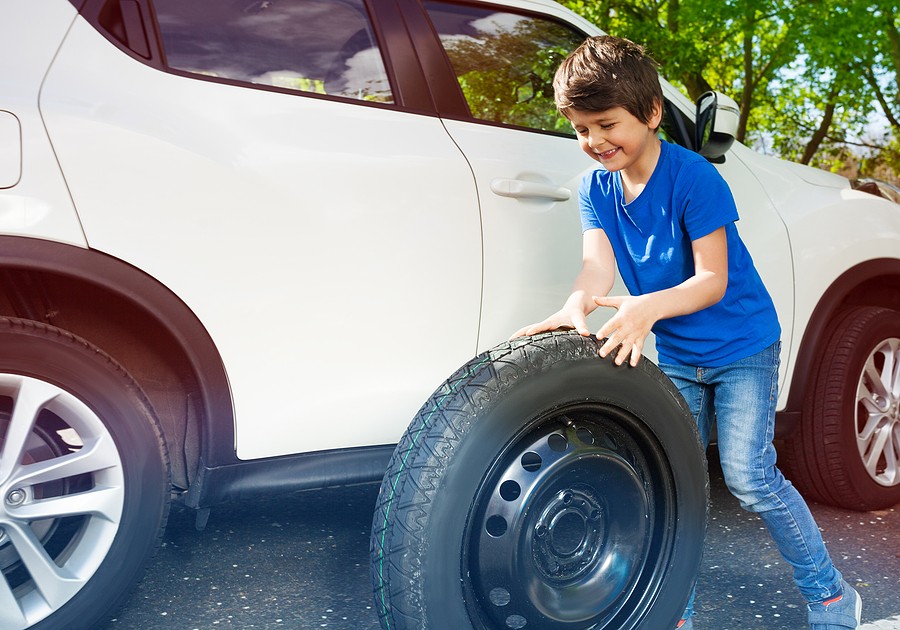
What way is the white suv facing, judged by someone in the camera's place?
facing away from the viewer and to the right of the viewer

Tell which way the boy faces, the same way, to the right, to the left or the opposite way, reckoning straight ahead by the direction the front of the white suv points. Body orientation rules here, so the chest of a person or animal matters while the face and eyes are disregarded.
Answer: the opposite way

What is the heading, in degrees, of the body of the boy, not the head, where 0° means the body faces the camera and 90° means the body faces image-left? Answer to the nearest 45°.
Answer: approximately 45°
